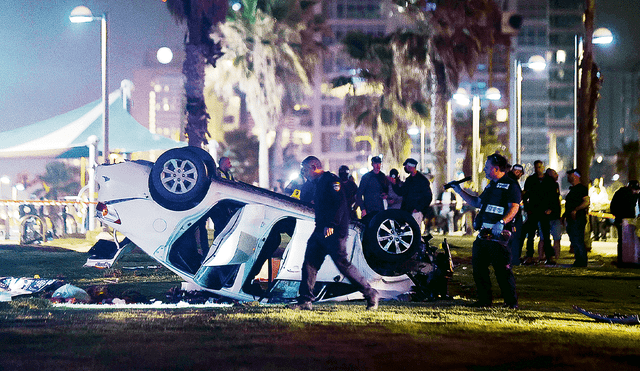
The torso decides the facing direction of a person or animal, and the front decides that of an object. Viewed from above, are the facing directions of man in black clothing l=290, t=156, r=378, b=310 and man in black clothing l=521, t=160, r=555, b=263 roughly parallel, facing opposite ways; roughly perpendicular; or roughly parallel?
roughly perpendicular

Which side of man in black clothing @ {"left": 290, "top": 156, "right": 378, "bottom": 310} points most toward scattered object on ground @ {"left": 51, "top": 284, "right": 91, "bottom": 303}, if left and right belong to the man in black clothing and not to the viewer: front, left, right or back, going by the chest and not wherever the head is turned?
front

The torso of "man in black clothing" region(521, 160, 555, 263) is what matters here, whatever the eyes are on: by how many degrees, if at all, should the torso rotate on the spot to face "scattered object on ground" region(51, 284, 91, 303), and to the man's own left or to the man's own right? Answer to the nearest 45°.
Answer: approximately 45° to the man's own right

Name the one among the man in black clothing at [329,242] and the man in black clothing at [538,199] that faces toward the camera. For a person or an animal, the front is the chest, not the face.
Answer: the man in black clothing at [538,199]

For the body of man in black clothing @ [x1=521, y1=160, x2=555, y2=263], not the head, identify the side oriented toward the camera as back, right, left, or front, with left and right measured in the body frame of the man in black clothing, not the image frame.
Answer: front

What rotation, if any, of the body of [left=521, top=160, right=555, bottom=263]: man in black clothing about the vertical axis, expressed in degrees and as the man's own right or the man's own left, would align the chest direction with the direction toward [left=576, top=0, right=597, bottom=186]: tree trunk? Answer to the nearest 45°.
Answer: approximately 180°

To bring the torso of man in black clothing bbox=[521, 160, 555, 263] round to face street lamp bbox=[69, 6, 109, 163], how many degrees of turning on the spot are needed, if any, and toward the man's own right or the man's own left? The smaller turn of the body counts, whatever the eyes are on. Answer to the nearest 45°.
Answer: approximately 90° to the man's own right

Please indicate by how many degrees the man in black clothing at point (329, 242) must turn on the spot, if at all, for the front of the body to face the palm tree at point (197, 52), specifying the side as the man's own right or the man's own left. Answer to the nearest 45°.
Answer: approximately 90° to the man's own right

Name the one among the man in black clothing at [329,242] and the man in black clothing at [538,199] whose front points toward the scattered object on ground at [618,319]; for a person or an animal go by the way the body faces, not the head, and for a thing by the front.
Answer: the man in black clothing at [538,199]

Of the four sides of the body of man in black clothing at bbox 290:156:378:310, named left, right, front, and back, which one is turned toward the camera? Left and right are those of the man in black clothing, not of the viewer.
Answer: left

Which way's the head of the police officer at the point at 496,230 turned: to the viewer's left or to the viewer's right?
to the viewer's left

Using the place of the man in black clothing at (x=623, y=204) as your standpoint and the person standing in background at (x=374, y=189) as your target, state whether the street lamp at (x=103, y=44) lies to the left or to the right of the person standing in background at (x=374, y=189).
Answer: right

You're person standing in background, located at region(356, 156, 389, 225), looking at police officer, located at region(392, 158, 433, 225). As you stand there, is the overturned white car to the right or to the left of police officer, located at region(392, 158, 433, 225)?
right

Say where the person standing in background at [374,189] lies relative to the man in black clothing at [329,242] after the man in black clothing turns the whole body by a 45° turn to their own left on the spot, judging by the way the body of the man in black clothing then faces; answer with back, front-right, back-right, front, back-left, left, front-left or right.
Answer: back-right
